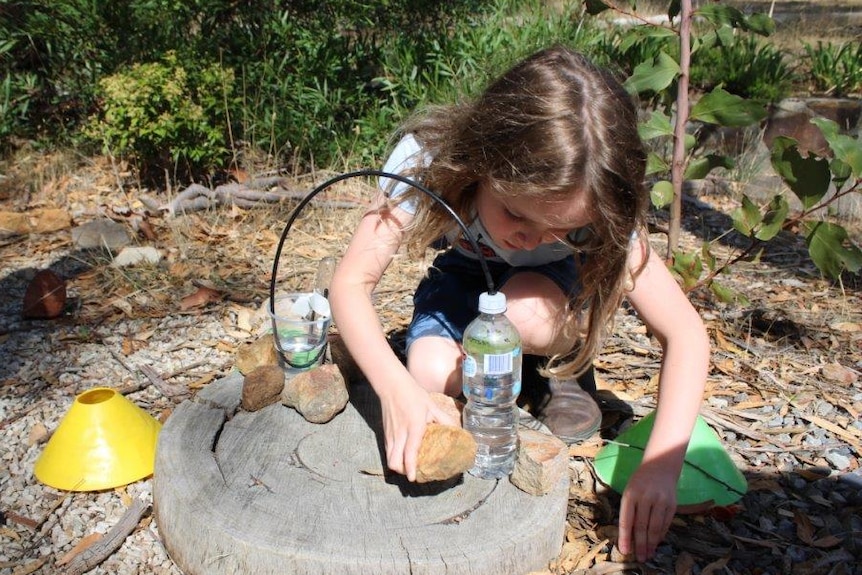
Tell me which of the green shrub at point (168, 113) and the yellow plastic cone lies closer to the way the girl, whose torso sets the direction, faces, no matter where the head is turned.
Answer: the yellow plastic cone

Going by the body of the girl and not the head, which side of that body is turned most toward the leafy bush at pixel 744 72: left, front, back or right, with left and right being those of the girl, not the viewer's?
back

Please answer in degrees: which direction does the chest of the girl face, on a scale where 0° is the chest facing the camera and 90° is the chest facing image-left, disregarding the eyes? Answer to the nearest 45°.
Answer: approximately 0°

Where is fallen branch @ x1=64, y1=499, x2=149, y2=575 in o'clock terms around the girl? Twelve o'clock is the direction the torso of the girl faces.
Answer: The fallen branch is roughly at 2 o'clock from the girl.

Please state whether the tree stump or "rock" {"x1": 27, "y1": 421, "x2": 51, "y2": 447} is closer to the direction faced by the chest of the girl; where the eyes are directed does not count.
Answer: the tree stump

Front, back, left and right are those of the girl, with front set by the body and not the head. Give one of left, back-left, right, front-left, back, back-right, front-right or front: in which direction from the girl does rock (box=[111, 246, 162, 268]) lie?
back-right

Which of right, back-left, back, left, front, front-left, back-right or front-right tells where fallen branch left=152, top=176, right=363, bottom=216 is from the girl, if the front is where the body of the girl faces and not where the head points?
back-right

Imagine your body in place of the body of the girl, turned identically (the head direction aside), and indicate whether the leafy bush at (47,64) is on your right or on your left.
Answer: on your right

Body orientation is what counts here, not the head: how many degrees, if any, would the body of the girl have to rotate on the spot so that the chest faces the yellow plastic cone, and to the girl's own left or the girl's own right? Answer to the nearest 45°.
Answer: approximately 90° to the girl's own right

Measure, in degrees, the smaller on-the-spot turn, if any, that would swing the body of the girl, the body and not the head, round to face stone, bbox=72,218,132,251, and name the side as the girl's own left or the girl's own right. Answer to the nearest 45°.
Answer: approximately 135° to the girl's own right
